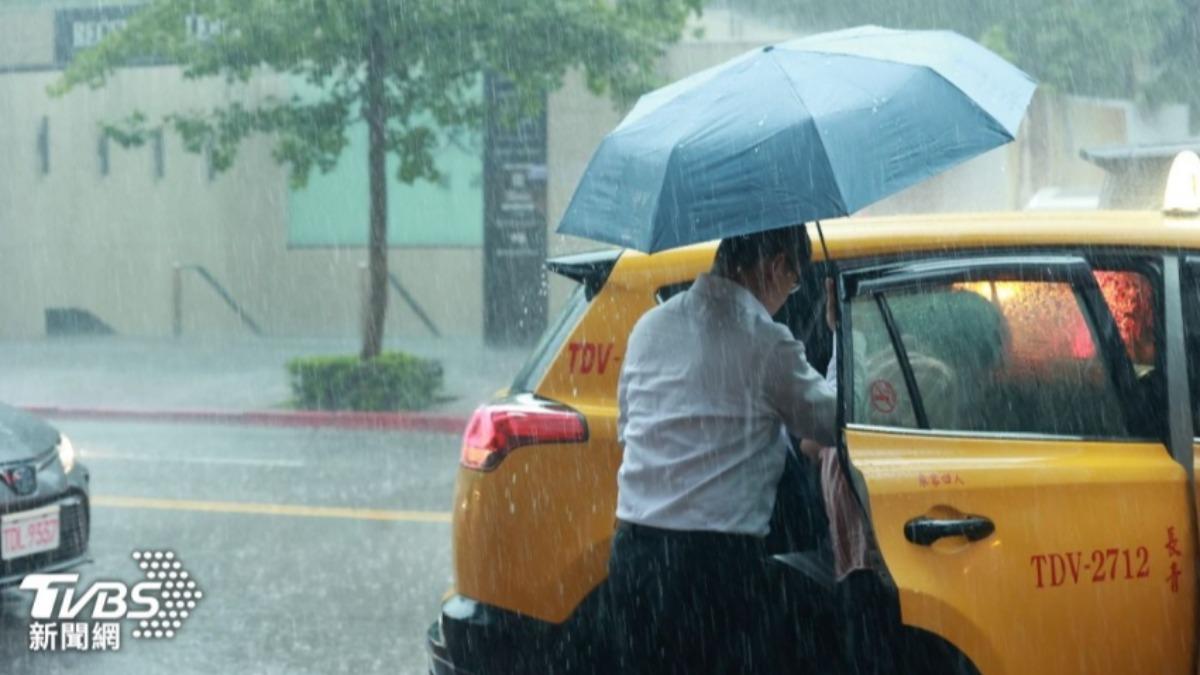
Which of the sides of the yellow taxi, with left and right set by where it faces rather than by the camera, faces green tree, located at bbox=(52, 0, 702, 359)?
left

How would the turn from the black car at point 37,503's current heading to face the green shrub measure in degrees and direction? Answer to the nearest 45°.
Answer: approximately 135° to its left

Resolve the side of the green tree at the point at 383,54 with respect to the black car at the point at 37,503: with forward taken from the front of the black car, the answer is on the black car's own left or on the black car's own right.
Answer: on the black car's own left

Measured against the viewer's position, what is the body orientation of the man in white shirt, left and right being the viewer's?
facing away from the viewer and to the right of the viewer

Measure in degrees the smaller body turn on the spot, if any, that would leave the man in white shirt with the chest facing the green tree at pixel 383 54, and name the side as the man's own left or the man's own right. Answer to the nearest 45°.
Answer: approximately 45° to the man's own left

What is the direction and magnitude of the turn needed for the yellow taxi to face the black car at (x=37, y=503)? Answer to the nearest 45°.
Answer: approximately 135° to its left

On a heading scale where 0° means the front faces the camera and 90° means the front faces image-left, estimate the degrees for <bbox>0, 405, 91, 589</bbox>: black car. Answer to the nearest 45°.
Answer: approximately 315°

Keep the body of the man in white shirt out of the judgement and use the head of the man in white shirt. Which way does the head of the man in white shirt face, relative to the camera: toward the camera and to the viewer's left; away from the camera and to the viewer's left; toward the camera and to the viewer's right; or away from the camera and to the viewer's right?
away from the camera and to the viewer's right

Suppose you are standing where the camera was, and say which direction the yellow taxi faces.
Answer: facing to the right of the viewer

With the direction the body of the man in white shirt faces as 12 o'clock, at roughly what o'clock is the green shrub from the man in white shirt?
The green shrub is roughly at 10 o'clock from the man in white shirt.
